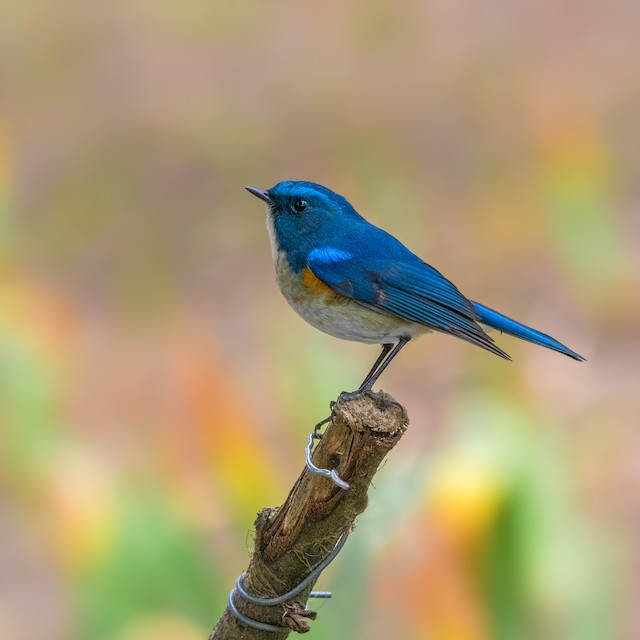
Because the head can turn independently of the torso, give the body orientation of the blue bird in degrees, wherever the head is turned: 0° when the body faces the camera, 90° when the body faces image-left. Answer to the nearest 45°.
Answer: approximately 90°
